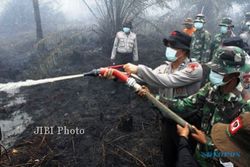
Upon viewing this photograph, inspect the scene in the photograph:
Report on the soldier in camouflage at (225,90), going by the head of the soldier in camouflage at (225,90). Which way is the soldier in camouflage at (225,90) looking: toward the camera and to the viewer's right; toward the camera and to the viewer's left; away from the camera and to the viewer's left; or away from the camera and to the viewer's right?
toward the camera and to the viewer's left

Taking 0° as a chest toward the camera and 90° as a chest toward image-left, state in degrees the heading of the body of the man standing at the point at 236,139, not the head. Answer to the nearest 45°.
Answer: approximately 90°

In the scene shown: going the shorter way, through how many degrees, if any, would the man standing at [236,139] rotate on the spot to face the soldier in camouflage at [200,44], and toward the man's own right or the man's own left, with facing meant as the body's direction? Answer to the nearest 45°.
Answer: approximately 90° to the man's own right

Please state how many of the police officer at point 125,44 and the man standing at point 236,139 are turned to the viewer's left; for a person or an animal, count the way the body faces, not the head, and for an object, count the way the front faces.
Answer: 1

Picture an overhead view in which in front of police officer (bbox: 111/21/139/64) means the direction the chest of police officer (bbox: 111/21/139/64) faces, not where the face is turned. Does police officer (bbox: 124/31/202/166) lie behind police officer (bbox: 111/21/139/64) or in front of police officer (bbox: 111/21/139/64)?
in front

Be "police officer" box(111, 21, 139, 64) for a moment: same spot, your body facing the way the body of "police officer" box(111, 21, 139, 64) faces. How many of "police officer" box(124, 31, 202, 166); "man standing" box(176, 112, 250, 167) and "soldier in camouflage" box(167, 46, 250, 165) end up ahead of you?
3

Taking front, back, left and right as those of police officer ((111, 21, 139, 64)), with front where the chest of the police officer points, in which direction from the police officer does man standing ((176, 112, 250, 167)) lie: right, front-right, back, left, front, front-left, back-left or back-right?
front

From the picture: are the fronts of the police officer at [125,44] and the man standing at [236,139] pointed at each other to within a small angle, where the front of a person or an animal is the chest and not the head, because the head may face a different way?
no

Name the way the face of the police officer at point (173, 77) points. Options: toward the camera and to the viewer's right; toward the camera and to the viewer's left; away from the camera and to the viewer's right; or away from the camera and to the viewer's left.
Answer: toward the camera and to the viewer's left

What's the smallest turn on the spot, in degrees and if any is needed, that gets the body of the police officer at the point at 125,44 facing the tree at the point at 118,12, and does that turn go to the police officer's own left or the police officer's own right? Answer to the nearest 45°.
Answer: approximately 180°

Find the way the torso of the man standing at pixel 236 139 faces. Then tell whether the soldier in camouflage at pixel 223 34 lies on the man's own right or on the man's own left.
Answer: on the man's own right

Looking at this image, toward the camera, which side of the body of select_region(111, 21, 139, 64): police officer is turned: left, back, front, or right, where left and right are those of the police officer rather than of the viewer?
front

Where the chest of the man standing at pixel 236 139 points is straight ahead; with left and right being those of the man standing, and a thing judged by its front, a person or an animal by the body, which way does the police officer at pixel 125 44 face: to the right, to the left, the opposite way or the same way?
to the left

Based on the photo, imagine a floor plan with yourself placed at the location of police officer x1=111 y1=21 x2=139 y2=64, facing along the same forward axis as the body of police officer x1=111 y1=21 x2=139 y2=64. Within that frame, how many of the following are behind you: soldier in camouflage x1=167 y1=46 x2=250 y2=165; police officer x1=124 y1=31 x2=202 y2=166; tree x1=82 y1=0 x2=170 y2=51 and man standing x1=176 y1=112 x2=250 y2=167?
1

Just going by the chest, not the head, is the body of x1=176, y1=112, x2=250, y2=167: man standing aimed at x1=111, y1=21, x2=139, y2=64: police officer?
no
